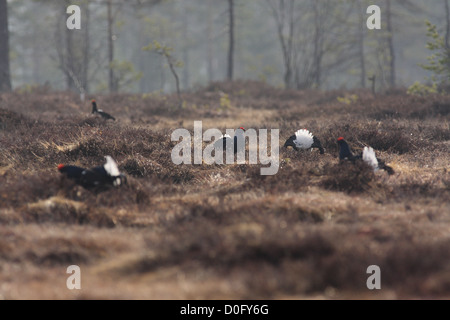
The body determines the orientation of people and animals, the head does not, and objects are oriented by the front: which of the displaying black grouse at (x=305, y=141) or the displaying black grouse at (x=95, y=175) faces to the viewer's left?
the displaying black grouse at (x=95, y=175)

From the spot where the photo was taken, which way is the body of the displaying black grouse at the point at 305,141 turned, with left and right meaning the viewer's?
facing away from the viewer

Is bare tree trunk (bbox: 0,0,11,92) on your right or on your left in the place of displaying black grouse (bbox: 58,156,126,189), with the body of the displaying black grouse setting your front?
on your right

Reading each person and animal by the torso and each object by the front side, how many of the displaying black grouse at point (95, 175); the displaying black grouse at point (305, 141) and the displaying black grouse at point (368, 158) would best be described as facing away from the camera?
1

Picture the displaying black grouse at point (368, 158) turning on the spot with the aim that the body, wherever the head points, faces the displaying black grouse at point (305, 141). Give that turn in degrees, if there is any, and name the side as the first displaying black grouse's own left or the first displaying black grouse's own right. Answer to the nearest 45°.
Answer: approximately 45° to the first displaying black grouse's own right

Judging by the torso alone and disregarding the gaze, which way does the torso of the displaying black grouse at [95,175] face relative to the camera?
to the viewer's left

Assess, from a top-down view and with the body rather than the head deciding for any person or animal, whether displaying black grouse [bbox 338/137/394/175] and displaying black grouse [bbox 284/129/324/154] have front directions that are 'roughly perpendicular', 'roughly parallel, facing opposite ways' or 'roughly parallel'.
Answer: roughly perpendicular

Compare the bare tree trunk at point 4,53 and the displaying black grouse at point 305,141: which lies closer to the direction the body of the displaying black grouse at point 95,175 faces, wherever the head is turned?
the bare tree trunk

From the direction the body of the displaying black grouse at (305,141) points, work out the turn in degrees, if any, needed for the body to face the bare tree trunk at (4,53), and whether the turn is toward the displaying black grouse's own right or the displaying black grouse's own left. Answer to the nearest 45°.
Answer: approximately 45° to the displaying black grouse's own left

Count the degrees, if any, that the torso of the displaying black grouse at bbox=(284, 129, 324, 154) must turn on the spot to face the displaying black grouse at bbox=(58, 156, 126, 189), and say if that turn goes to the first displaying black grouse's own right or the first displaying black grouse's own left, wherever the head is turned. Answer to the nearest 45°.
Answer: approximately 135° to the first displaying black grouse's own left

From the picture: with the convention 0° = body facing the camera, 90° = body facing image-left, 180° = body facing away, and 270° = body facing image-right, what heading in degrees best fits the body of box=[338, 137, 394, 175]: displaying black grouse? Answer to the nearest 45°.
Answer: approximately 90°

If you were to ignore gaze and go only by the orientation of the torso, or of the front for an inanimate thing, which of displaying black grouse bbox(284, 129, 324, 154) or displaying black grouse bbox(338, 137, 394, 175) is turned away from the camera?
displaying black grouse bbox(284, 129, 324, 154)

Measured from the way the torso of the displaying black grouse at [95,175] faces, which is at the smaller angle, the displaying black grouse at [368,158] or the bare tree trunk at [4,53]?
the bare tree trunk
